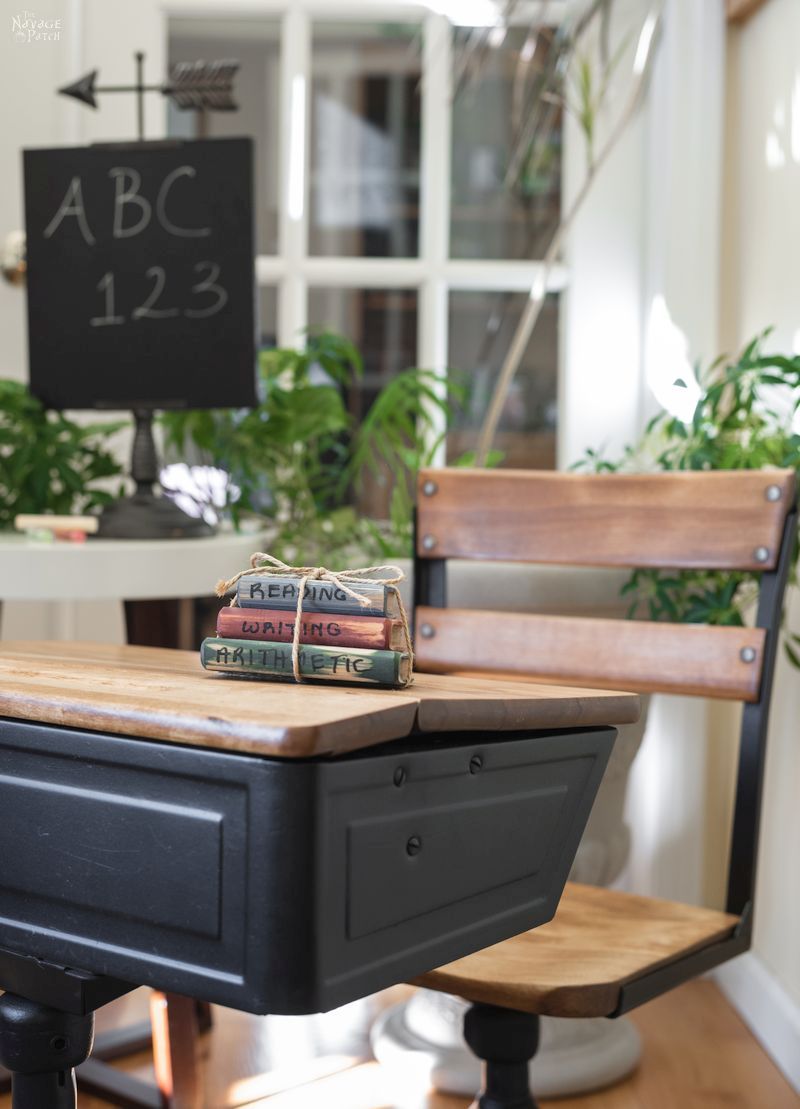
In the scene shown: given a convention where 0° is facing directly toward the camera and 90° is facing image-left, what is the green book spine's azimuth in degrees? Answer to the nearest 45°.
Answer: approximately 0°

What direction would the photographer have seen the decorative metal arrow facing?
facing to the left of the viewer

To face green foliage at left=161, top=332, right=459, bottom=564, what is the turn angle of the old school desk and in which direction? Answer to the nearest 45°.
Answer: approximately 45° to its left

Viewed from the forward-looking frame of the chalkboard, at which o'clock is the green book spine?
The green book spine is roughly at 12 o'clock from the chalkboard.

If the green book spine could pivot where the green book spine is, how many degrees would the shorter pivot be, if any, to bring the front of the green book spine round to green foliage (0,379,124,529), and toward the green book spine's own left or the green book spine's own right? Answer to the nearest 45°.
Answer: approximately 180°

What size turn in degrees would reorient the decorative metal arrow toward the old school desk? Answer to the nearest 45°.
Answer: approximately 90° to its left

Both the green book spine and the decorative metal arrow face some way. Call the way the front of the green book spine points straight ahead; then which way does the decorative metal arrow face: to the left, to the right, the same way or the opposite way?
to the right

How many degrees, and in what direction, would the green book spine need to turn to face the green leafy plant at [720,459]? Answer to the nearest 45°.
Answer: approximately 135° to its left

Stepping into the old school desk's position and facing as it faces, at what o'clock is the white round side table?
The white round side table is roughly at 10 o'clock from the old school desk.

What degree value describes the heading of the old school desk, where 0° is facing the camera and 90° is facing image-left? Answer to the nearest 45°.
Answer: approximately 225°
